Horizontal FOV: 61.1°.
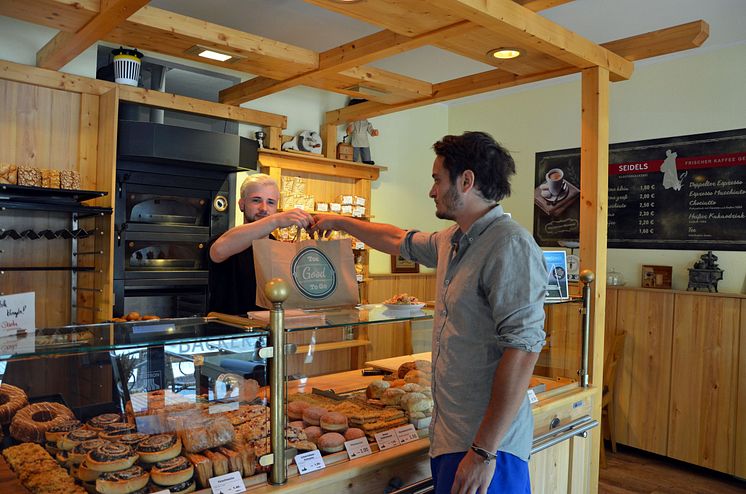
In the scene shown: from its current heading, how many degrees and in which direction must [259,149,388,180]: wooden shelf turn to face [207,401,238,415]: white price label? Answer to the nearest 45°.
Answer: approximately 45° to its right

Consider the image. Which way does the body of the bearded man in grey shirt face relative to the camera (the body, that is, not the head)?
to the viewer's left

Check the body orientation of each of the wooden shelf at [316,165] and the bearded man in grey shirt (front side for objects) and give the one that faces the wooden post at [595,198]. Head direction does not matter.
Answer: the wooden shelf

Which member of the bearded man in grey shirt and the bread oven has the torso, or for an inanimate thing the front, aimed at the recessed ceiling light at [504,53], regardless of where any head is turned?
the bread oven

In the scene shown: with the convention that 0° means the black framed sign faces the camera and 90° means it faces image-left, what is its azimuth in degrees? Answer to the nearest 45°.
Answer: approximately 45°

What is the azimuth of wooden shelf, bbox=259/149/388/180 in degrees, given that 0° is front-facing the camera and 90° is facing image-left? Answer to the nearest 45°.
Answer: approximately 315°

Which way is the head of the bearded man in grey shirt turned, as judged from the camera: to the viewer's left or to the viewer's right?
to the viewer's left

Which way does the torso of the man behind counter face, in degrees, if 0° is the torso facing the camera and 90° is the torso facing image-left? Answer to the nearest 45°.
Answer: approximately 315°

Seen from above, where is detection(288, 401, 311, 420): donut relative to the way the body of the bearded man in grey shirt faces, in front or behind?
in front

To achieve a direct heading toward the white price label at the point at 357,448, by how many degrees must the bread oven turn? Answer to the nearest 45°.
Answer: approximately 45° to its right
